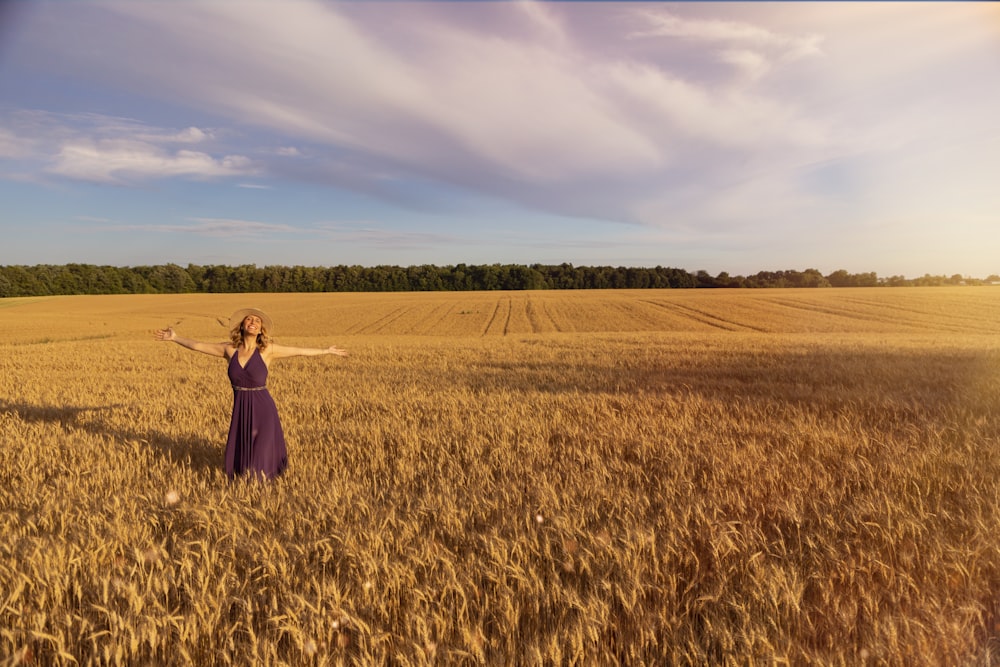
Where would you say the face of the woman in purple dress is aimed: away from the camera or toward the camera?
toward the camera

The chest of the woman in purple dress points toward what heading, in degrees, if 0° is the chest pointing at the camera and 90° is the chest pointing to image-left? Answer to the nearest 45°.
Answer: approximately 0°
